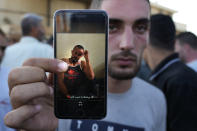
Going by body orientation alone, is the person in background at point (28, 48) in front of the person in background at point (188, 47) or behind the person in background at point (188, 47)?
in front

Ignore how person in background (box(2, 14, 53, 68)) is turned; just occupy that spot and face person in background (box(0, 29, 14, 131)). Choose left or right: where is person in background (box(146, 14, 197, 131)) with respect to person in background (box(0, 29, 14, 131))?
left
